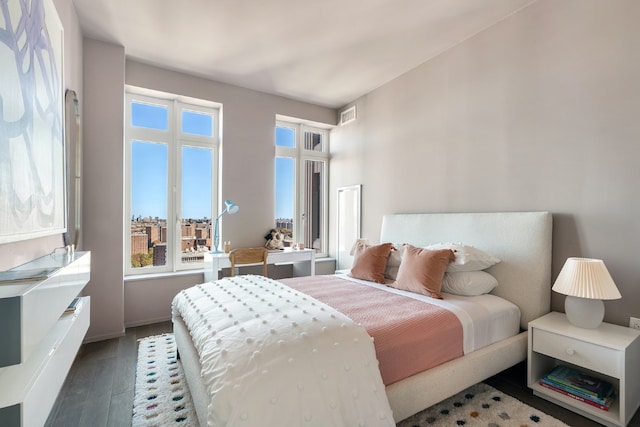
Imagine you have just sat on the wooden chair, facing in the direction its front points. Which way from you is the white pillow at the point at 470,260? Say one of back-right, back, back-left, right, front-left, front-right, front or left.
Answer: back-right

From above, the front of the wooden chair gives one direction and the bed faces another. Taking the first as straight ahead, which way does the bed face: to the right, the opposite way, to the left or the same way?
to the left

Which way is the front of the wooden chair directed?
away from the camera

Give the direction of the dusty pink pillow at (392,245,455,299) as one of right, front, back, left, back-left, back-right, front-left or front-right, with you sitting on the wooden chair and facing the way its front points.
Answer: back-right

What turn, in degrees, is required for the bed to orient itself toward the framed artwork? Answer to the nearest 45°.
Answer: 0° — it already faces it

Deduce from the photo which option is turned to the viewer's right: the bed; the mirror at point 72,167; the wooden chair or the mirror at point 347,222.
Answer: the mirror at point 72,167

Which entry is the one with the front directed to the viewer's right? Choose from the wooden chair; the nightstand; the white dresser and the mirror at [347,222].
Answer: the white dresser

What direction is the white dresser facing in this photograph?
to the viewer's right

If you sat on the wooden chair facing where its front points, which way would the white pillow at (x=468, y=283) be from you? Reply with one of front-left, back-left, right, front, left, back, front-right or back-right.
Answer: back-right

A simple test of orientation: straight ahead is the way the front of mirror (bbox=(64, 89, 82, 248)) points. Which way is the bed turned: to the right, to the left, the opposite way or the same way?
the opposite way

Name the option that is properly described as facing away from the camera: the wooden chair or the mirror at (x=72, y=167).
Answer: the wooden chair

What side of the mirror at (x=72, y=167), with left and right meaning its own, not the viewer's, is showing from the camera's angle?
right

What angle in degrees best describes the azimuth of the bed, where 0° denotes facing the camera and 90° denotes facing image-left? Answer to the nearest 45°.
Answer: approximately 45°

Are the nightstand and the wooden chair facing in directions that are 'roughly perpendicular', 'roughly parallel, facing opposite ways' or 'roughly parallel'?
roughly perpendicular

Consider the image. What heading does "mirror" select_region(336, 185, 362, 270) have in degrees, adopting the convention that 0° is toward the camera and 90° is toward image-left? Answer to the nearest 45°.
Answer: approximately 45°
